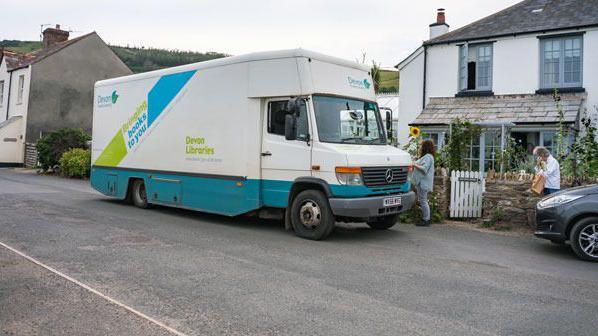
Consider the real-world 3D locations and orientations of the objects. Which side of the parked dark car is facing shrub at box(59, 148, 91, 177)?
front

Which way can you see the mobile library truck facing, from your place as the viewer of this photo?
facing the viewer and to the right of the viewer

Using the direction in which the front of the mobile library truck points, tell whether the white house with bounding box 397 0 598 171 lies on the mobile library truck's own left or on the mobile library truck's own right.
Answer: on the mobile library truck's own left

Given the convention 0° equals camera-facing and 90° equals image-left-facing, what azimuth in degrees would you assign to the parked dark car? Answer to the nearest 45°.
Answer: approximately 90°

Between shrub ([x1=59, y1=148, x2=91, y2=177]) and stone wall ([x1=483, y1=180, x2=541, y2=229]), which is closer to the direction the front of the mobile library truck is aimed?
the stone wall

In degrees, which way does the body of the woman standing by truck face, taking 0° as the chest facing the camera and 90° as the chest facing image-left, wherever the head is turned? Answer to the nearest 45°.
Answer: approximately 90°
